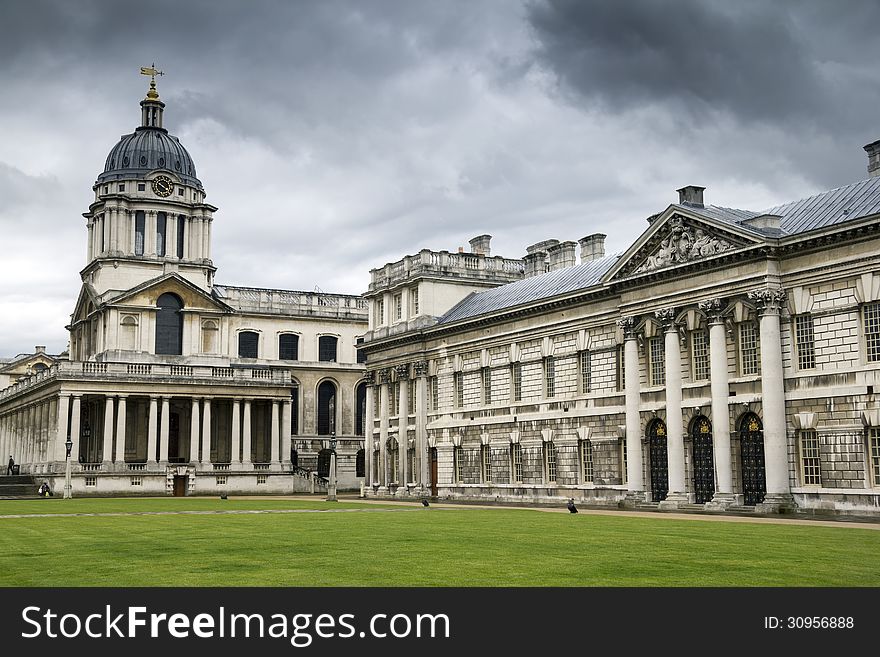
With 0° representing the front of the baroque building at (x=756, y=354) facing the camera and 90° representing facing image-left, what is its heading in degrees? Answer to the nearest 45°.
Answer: approximately 45°
